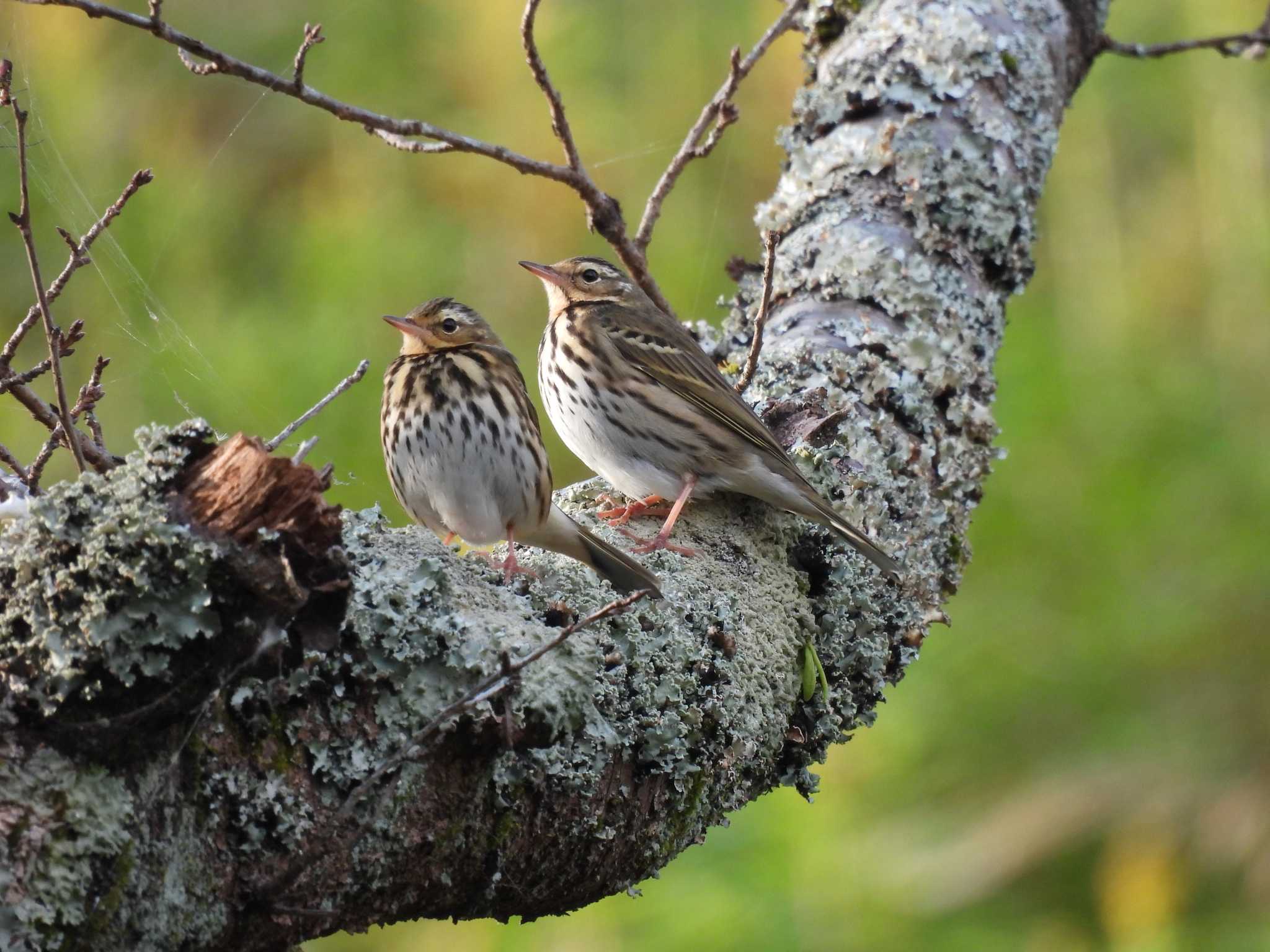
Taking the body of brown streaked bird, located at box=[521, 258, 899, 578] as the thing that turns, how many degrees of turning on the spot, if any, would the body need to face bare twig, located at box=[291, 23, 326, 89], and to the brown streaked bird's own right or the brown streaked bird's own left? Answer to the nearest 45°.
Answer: approximately 45° to the brown streaked bird's own left

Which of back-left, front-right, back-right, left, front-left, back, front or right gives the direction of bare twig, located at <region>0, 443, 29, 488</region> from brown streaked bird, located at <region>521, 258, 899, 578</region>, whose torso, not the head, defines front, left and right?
front-left

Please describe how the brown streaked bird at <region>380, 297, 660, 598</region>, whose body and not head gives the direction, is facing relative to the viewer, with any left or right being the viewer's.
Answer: facing the viewer and to the left of the viewer

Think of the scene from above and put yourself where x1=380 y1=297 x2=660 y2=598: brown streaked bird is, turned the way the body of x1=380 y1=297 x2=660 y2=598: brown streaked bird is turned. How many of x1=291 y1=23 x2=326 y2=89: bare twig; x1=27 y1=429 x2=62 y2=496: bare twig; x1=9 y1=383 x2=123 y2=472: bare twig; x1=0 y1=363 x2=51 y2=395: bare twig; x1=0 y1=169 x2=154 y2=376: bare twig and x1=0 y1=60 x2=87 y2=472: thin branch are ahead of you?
6

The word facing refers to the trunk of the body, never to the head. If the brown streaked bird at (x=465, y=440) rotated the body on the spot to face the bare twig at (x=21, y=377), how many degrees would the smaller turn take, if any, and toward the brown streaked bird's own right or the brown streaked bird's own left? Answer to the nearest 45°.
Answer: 0° — it already faces it

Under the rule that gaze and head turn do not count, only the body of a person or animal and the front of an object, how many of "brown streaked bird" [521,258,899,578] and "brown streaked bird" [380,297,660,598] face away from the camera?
0

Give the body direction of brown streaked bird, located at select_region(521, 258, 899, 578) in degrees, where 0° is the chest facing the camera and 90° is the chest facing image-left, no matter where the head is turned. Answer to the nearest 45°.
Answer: approximately 90°

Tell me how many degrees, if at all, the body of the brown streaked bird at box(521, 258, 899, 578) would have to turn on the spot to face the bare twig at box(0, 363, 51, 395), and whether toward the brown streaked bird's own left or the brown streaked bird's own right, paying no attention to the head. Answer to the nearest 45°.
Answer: approximately 45° to the brown streaked bird's own left
